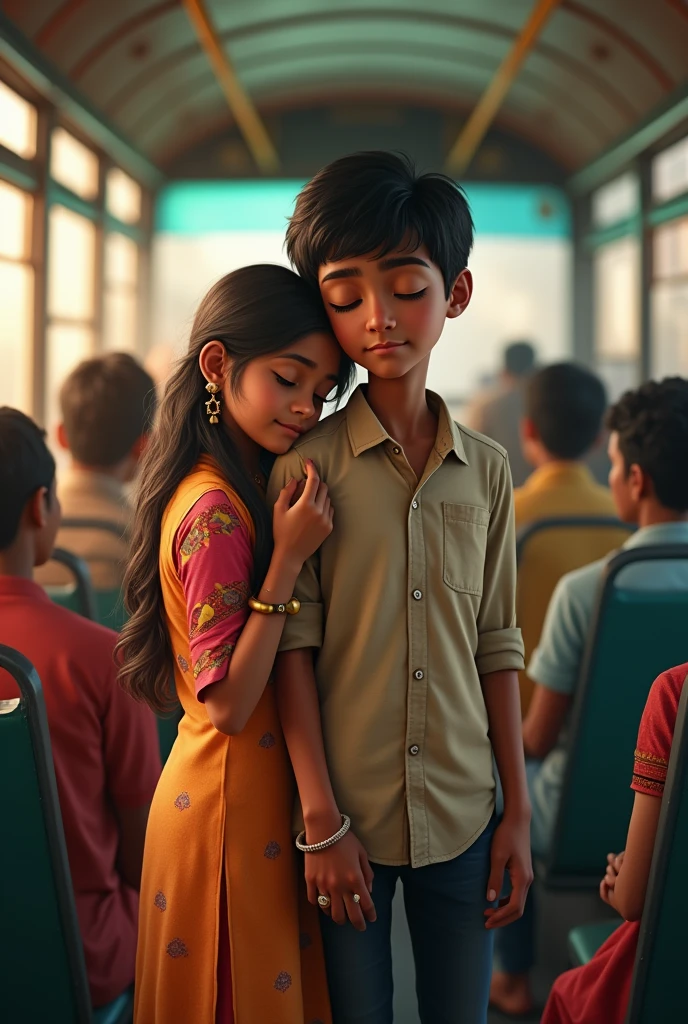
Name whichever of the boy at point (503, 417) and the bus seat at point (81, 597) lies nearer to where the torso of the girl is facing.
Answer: the boy

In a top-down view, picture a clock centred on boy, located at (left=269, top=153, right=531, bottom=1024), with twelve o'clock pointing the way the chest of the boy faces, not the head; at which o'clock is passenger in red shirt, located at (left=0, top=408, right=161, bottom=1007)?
The passenger in red shirt is roughly at 4 o'clock from the boy.

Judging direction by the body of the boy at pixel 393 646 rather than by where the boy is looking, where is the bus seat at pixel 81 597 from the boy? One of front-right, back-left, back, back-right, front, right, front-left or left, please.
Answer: back-right

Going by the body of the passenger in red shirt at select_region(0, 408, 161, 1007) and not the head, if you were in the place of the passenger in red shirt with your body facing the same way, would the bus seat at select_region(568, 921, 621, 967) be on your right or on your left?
on your right

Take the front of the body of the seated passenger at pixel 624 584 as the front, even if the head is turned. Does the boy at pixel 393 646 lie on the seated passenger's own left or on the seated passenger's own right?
on the seated passenger's own left

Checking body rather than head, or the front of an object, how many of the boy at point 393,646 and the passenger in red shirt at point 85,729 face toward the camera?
1

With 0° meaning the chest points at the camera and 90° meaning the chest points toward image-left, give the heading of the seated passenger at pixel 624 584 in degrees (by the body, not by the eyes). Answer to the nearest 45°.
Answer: approximately 135°

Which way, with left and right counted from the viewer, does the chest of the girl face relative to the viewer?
facing to the right of the viewer

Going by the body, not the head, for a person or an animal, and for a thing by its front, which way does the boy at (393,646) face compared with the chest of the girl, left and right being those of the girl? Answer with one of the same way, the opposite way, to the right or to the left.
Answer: to the right

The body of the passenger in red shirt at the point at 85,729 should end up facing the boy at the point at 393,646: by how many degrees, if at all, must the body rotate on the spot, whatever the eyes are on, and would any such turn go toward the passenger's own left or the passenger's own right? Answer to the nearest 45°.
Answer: approximately 90° to the passenger's own right

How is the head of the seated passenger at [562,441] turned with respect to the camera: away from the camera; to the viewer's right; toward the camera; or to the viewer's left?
away from the camera
